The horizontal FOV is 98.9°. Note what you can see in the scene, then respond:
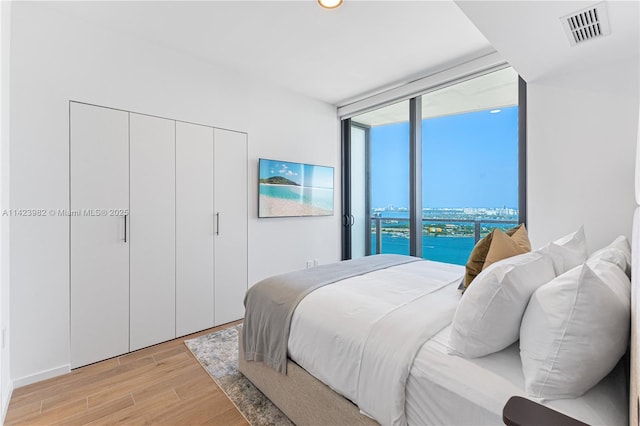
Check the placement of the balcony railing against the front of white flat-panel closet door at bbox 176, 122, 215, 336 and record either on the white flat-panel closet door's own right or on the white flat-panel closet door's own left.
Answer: on the white flat-panel closet door's own left

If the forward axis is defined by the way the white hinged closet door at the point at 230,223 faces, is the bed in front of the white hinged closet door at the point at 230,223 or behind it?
in front

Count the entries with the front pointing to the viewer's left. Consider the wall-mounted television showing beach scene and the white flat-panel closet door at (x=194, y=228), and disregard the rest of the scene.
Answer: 0

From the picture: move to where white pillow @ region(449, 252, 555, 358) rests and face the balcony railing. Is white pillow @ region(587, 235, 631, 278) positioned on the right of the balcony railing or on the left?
right

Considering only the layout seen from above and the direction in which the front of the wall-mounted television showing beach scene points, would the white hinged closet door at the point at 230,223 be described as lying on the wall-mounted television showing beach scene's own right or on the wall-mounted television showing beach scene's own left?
on the wall-mounted television showing beach scene's own right

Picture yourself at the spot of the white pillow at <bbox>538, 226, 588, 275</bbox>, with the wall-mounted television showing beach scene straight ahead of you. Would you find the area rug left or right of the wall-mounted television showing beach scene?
left

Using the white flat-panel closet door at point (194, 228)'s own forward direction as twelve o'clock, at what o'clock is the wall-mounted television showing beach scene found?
The wall-mounted television showing beach scene is roughly at 10 o'clock from the white flat-panel closet door.

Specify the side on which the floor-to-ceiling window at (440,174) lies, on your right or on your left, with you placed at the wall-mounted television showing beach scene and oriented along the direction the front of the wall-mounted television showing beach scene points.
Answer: on your left

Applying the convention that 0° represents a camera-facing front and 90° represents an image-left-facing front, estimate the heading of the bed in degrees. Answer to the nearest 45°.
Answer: approximately 135°

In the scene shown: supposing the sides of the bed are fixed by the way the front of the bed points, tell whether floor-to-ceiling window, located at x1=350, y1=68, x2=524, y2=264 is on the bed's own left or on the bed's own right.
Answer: on the bed's own right
